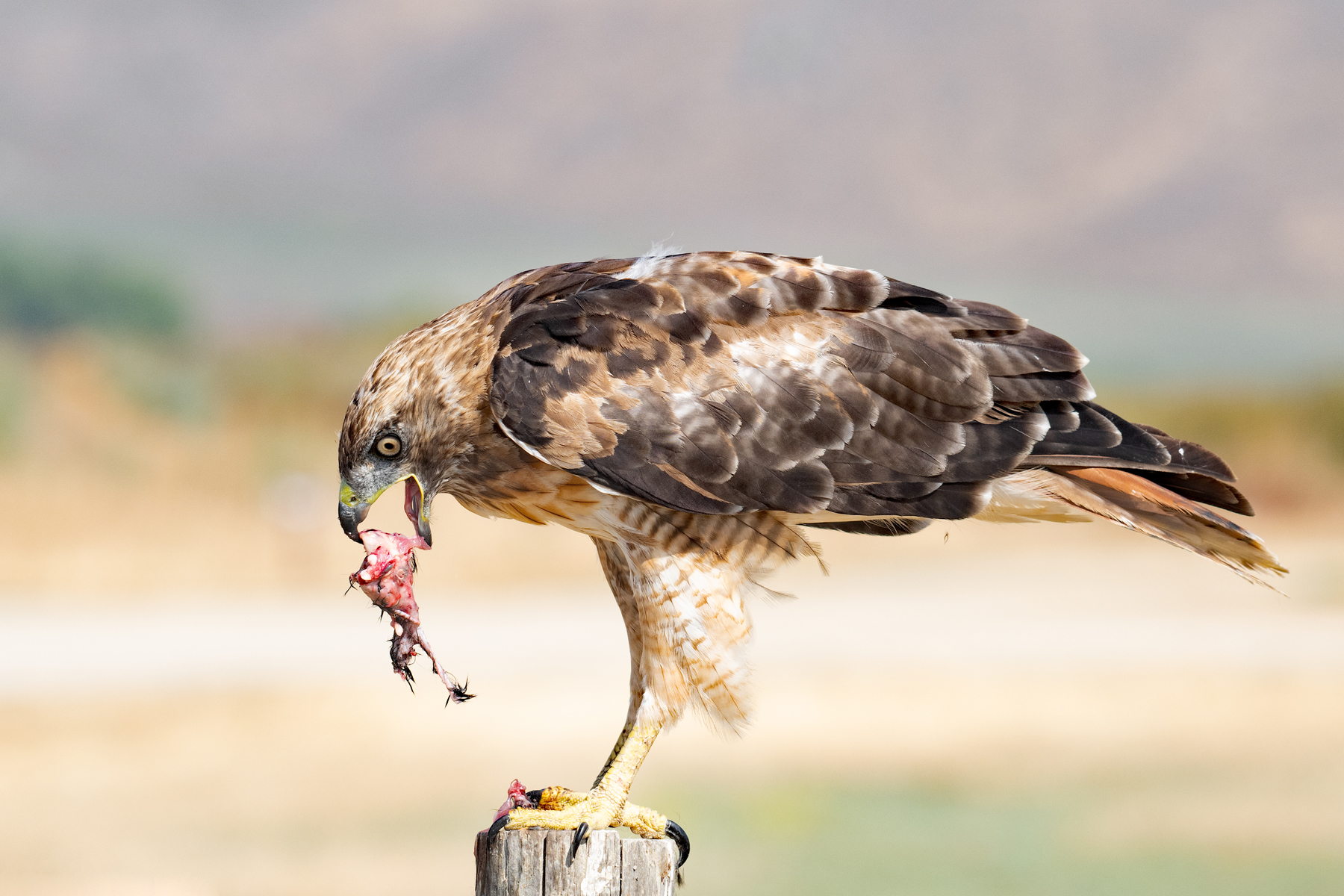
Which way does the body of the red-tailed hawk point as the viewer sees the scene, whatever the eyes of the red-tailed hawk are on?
to the viewer's left
